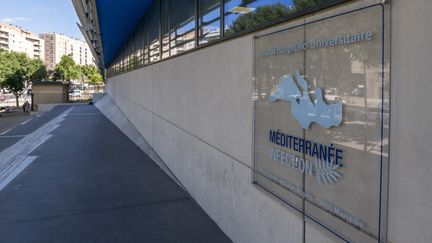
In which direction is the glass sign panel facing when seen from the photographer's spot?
facing the viewer and to the left of the viewer
